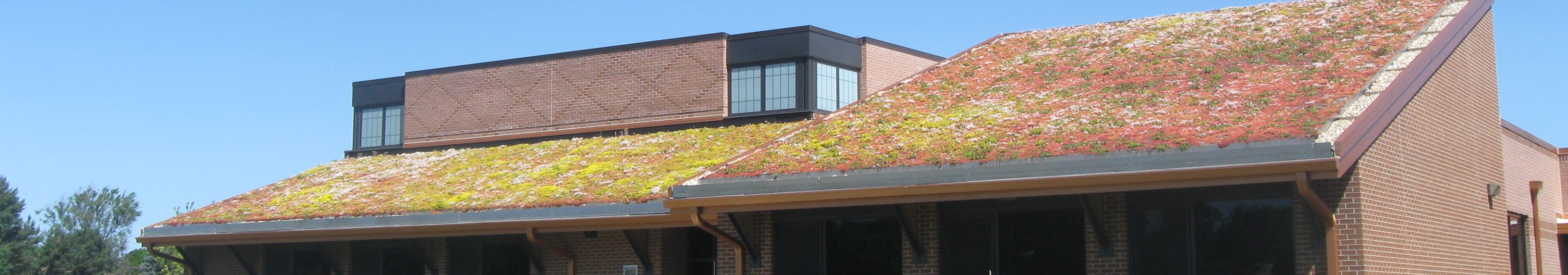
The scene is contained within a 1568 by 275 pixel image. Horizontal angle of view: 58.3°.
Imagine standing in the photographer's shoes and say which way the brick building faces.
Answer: facing the viewer and to the left of the viewer
